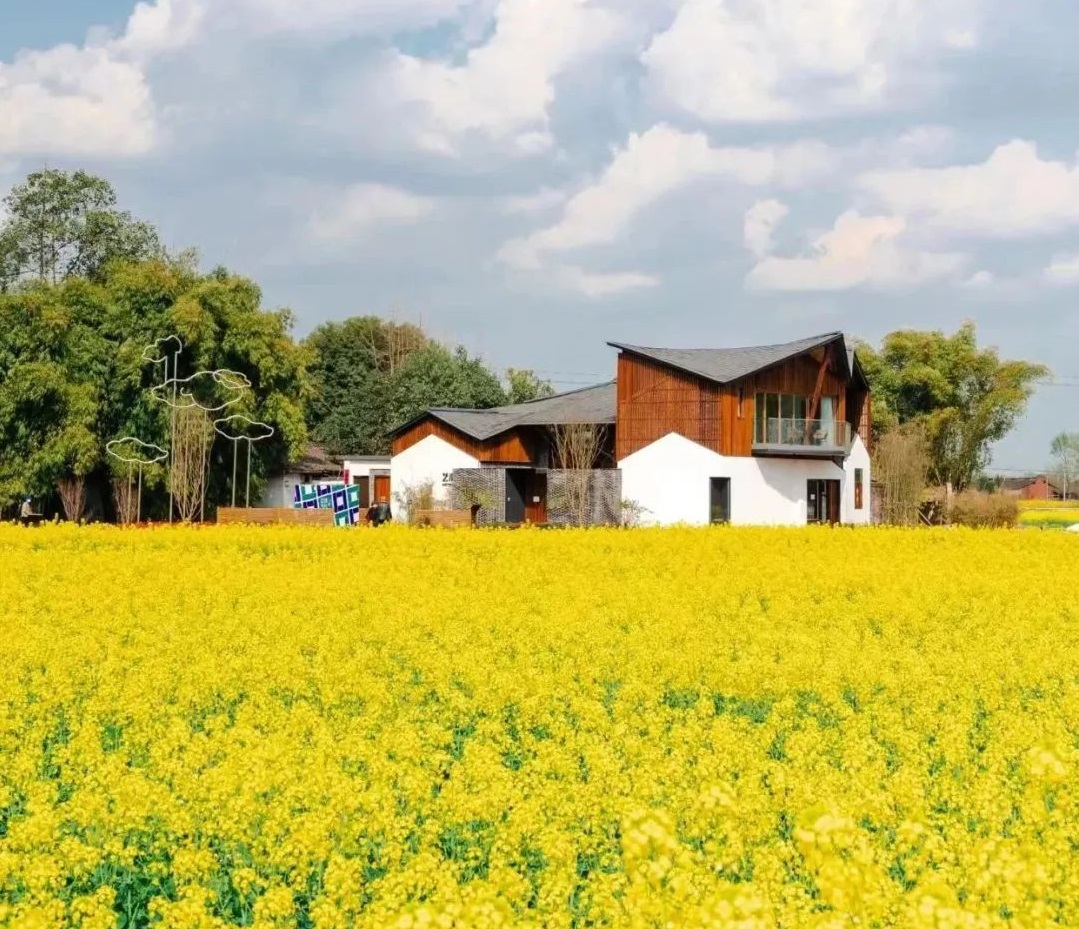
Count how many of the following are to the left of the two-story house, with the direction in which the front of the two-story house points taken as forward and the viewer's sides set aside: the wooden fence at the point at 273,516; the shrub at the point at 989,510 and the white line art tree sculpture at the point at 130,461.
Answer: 1

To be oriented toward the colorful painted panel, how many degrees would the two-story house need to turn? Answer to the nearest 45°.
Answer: approximately 45° to its right

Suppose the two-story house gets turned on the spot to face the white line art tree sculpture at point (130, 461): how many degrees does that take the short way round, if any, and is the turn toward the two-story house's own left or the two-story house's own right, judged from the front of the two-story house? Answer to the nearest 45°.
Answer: approximately 90° to the two-story house's own right

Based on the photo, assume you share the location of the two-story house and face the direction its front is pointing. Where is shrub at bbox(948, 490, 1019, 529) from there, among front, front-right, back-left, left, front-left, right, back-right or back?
left

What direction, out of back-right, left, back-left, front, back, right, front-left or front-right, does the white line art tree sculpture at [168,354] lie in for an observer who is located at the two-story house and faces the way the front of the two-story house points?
right

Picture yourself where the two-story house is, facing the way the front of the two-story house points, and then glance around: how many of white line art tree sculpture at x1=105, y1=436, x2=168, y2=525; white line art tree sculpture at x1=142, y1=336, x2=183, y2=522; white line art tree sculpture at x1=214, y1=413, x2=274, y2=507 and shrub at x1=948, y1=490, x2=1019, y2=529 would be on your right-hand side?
3

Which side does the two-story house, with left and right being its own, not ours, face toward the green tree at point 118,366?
right

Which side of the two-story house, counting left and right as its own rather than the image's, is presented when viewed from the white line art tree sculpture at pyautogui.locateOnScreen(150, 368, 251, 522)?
right

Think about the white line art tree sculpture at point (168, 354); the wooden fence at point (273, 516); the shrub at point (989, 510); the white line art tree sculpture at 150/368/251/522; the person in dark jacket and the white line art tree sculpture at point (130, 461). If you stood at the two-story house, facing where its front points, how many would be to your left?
1

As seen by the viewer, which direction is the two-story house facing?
toward the camera

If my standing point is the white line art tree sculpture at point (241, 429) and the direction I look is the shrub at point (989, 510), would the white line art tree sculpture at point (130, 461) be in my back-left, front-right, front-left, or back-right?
back-right

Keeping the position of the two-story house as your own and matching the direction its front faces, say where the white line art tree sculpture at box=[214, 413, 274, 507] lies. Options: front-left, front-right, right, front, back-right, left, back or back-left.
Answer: right

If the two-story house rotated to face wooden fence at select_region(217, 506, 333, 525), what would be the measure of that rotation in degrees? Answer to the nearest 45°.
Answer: approximately 45° to its right

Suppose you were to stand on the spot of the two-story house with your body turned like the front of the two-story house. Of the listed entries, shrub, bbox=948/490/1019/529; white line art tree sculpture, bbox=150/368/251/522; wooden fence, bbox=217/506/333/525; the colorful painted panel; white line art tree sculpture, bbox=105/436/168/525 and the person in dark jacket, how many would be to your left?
1

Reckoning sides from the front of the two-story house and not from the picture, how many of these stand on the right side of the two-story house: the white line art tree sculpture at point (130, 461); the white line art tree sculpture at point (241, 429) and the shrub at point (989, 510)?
2
